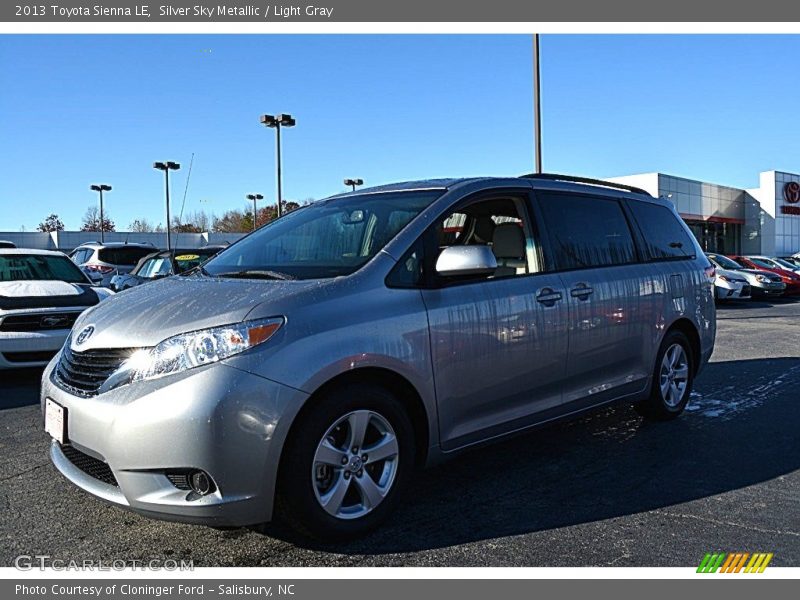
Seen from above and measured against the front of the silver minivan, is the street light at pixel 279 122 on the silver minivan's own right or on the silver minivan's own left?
on the silver minivan's own right

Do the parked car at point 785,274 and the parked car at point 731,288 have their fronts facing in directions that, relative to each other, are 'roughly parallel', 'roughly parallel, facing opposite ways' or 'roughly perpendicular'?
roughly parallel

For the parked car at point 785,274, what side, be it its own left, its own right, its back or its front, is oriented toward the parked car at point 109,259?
right

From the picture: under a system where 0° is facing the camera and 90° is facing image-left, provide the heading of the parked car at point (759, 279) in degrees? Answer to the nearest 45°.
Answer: approximately 315°

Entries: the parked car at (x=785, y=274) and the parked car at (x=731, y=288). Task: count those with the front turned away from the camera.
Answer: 0

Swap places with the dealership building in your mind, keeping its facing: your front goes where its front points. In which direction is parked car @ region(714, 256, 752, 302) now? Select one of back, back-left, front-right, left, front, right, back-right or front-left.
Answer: front-right

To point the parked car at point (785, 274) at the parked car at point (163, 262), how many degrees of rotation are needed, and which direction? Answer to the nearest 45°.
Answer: approximately 90° to its right

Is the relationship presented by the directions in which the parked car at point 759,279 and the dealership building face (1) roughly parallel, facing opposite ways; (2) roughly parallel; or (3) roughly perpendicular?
roughly parallel

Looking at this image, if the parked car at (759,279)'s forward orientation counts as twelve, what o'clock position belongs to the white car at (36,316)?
The white car is roughly at 2 o'clock from the parked car.

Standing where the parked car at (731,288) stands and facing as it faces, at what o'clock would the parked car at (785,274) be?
the parked car at (785,274) is roughly at 8 o'clock from the parked car at (731,288).

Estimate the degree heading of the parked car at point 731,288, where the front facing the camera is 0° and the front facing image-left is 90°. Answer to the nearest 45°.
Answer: approximately 315°

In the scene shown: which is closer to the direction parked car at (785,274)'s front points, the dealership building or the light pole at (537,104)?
the light pole

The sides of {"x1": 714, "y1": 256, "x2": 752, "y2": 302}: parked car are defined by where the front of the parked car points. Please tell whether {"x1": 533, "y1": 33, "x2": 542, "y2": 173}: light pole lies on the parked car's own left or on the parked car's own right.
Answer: on the parked car's own right

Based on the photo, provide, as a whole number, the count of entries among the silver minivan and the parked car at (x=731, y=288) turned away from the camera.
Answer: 0

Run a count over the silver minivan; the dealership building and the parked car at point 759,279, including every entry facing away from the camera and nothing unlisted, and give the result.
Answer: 0

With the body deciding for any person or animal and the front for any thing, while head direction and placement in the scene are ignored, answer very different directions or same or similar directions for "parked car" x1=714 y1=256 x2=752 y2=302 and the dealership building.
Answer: same or similar directions
